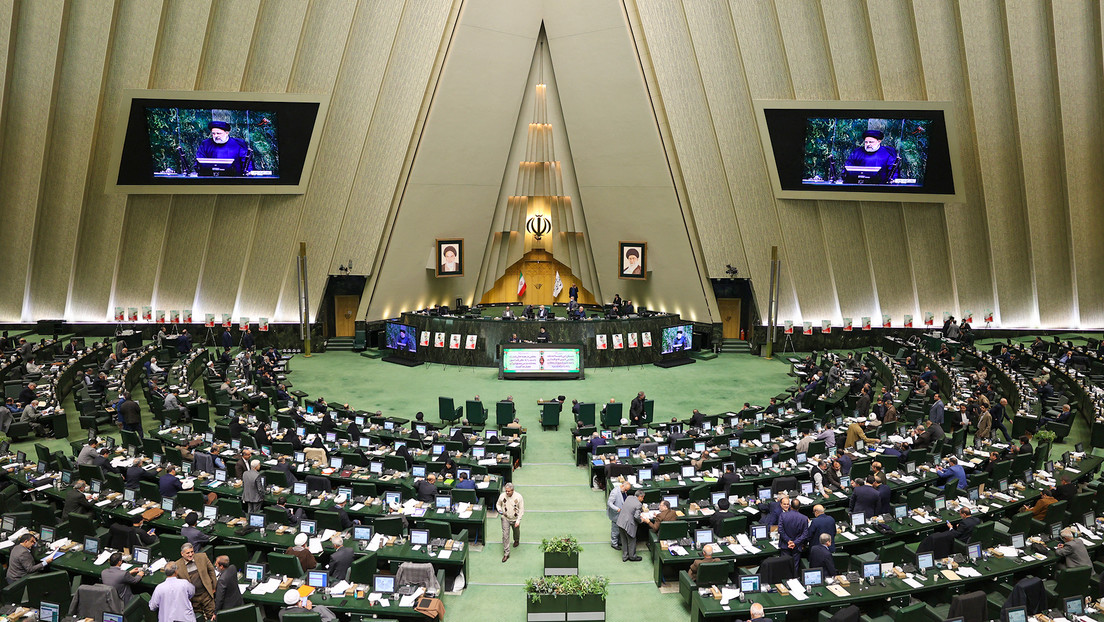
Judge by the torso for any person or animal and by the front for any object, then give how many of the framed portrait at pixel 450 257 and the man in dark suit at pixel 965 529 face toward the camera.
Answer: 1

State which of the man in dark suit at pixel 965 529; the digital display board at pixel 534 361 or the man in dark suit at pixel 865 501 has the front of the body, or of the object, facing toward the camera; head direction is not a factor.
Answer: the digital display board

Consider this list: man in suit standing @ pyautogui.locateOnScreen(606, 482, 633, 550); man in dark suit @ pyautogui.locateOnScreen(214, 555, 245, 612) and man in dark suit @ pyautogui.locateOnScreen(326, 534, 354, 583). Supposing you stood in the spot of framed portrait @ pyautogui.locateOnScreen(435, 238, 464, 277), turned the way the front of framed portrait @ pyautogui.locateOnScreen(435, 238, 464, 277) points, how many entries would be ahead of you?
3

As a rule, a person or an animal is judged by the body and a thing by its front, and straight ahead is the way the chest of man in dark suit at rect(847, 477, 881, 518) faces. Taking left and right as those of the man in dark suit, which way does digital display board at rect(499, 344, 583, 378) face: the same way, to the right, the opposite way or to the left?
the opposite way

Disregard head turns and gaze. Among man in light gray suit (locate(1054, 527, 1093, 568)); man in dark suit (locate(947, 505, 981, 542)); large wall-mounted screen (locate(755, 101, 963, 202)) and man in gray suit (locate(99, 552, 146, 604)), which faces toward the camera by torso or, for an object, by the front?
the large wall-mounted screen

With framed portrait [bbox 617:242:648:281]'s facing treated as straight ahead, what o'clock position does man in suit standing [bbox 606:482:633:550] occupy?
The man in suit standing is roughly at 12 o'clock from the framed portrait.

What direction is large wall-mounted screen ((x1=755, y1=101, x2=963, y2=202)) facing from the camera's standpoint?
toward the camera

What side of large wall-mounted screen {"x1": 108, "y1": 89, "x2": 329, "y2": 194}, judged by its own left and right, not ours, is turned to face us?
front

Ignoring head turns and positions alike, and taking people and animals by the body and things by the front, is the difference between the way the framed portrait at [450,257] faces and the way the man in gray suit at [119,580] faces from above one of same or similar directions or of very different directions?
very different directions

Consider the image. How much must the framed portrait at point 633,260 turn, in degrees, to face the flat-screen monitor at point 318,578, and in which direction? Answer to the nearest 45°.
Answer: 0° — it already faces it

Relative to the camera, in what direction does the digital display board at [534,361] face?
facing the viewer
